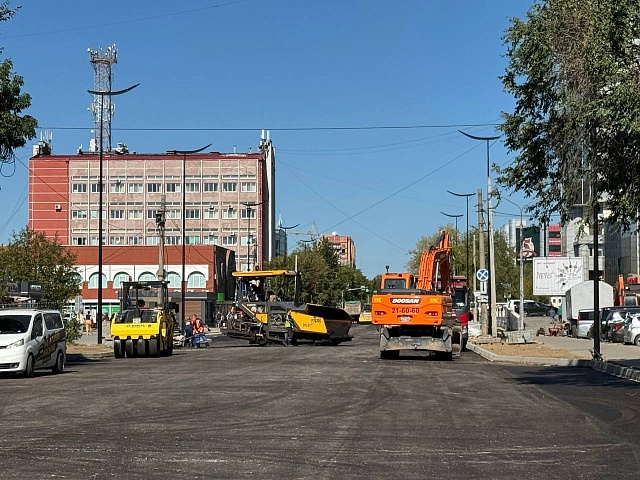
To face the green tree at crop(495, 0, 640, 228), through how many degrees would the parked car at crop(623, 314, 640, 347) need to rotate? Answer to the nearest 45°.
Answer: approximately 135° to its right

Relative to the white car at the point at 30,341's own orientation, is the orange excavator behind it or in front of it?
behind

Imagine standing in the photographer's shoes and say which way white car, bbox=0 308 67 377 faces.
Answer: facing the viewer and to the left of the viewer

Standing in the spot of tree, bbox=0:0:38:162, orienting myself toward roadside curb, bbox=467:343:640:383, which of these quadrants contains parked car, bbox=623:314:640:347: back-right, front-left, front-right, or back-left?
front-left

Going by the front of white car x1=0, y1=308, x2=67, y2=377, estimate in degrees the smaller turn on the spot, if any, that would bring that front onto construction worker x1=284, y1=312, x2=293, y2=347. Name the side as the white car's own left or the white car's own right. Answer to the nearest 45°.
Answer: approximately 180°

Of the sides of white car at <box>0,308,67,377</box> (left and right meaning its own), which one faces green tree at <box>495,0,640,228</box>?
left
